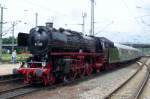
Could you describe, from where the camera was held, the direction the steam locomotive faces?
facing the viewer and to the left of the viewer
